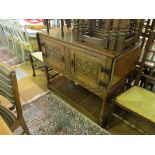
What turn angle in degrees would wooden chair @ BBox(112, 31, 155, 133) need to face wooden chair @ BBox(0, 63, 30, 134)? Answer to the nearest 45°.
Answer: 0° — it already faces it

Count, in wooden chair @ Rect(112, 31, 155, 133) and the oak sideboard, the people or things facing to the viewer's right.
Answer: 0

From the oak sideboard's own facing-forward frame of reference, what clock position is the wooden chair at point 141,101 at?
The wooden chair is roughly at 8 o'clock from the oak sideboard.

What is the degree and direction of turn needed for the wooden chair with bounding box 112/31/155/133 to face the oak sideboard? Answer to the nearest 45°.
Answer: approximately 45° to its right

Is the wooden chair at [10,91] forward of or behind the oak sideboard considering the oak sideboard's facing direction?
forward

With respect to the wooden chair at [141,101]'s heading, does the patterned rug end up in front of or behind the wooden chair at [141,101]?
in front

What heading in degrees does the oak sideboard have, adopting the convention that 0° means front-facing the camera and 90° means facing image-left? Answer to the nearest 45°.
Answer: approximately 45°

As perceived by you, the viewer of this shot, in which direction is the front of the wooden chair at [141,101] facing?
facing the viewer and to the left of the viewer

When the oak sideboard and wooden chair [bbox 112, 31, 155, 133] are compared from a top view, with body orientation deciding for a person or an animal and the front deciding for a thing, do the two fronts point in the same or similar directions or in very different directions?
same or similar directions
